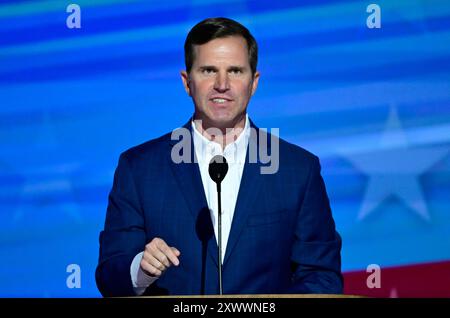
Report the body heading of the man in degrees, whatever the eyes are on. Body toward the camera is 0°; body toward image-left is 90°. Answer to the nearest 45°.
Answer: approximately 0°
